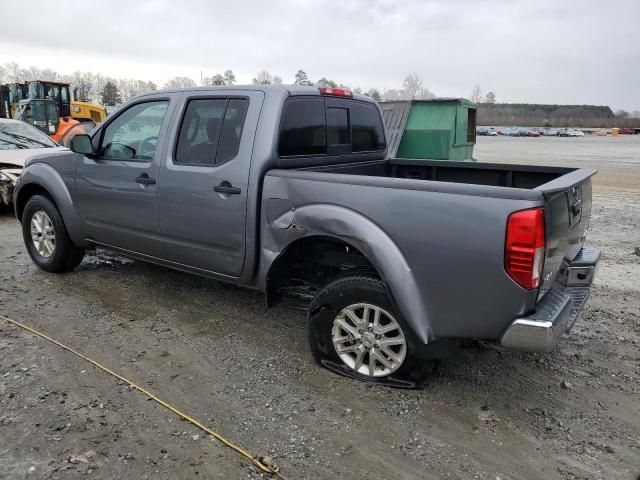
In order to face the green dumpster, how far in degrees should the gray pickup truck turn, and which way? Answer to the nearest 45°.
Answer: approximately 45° to its right

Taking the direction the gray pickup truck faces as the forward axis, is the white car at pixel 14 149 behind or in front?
in front

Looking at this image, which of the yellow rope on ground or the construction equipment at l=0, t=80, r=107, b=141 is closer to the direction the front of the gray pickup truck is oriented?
the construction equipment

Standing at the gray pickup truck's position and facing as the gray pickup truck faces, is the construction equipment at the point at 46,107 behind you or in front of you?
in front

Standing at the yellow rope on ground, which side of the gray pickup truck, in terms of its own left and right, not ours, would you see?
left

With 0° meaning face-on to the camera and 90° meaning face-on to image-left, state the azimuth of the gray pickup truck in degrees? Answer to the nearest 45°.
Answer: approximately 135°
